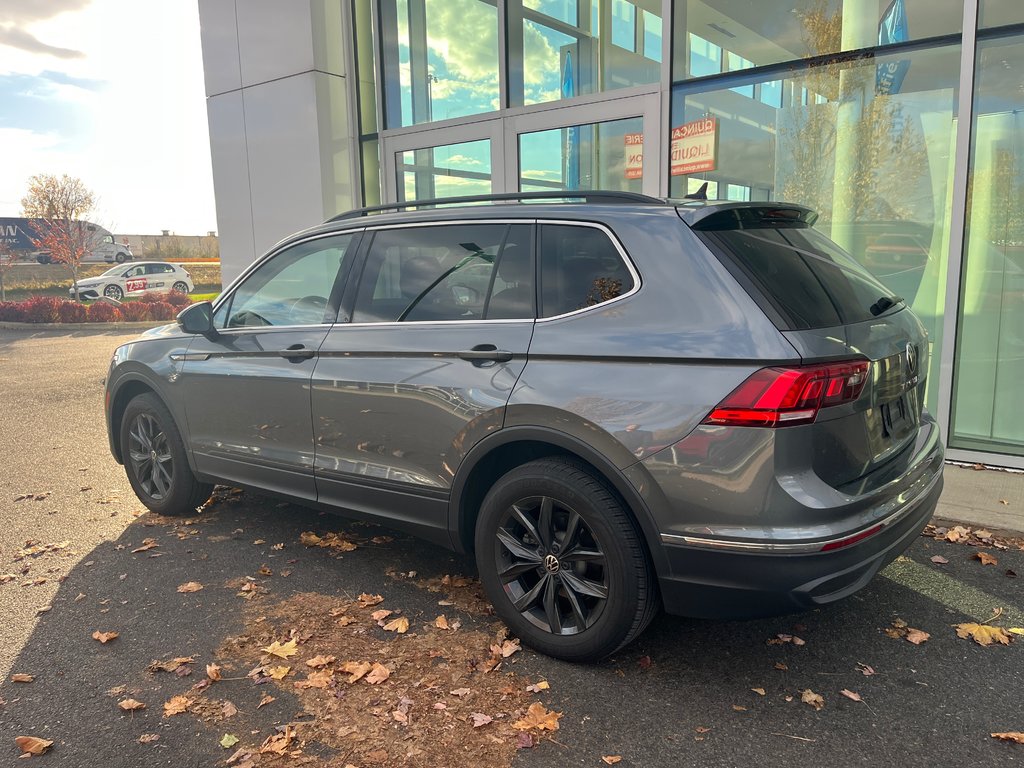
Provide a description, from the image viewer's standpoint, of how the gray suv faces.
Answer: facing away from the viewer and to the left of the viewer

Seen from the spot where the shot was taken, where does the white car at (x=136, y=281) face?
facing the viewer and to the left of the viewer

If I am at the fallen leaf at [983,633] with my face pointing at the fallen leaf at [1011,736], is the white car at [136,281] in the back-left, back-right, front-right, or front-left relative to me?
back-right

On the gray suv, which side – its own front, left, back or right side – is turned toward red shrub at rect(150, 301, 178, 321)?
front

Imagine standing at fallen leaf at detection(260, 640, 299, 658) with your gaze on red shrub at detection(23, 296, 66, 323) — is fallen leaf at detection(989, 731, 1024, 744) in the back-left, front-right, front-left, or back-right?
back-right

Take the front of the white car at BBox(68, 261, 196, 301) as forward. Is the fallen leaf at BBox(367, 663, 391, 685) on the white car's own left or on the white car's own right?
on the white car's own left

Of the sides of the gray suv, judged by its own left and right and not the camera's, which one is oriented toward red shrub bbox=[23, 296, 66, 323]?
front

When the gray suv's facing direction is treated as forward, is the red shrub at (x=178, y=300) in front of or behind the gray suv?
in front

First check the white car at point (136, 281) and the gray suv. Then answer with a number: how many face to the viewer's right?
0
